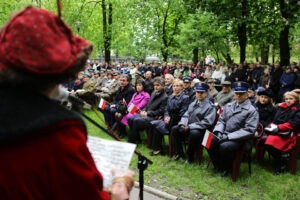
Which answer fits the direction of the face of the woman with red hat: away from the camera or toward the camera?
away from the camera

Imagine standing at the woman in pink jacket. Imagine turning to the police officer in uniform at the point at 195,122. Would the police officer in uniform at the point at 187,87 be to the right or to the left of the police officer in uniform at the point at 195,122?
left

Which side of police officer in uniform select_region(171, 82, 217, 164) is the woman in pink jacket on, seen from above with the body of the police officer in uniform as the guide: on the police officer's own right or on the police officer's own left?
on the police officer's own right

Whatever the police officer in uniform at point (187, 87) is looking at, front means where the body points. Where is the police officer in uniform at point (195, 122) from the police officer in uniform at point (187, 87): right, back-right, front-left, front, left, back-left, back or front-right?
front-left

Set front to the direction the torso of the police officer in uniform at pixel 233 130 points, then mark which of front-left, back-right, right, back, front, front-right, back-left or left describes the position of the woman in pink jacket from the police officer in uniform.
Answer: right

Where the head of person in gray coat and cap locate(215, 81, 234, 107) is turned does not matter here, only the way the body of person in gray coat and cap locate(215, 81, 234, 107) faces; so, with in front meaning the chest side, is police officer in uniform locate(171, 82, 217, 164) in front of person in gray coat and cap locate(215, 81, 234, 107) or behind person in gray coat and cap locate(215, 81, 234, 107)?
in front

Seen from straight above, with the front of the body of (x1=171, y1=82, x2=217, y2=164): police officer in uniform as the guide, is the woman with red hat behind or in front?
in front

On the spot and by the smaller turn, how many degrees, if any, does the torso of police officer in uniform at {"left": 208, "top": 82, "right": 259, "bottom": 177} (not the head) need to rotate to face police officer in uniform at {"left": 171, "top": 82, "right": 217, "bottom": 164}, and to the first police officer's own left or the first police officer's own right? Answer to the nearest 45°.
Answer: approximately 90° to the first police officer's own right
